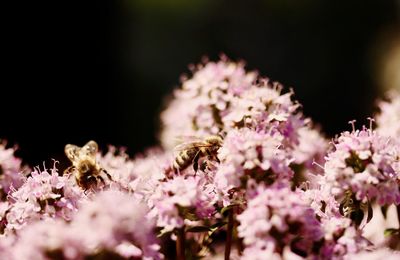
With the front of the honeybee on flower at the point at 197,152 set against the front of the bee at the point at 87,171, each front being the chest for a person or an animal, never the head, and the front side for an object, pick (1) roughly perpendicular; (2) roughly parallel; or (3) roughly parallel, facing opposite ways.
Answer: roughly perpendicular

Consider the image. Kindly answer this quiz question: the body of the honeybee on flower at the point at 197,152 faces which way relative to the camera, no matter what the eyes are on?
to the viewer's right

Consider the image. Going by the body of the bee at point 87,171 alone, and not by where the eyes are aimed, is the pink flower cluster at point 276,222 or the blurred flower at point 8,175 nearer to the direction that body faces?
the pink flower cluster

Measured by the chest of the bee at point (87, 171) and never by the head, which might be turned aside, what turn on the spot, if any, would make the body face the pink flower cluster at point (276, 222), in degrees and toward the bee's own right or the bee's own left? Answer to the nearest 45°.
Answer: approximately 45° to the bee's own left

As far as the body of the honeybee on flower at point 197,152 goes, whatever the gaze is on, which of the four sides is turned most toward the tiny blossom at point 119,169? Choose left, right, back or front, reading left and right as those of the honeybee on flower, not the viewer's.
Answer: back
